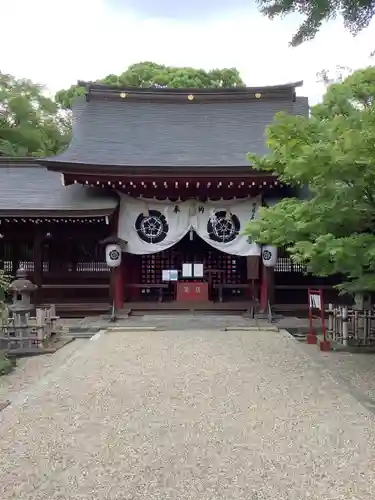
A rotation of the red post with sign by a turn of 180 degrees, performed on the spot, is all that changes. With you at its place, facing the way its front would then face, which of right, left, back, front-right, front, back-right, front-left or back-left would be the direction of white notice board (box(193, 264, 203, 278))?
left

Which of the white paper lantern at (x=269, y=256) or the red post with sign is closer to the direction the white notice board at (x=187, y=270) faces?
the red post with sign

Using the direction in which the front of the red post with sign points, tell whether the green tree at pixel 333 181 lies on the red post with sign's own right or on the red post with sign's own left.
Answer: on the red post with sign's own left

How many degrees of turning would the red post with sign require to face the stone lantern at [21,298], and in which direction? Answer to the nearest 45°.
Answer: approximately 45° to its right

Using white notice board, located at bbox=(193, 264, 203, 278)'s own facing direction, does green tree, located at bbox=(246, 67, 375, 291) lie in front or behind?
in front

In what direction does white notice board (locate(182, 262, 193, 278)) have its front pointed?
toward the camera

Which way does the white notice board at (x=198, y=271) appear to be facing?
toward the camera

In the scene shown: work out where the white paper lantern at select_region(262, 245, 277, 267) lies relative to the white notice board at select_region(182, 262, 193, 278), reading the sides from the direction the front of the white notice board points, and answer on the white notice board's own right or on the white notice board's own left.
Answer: on the white notice board's own left

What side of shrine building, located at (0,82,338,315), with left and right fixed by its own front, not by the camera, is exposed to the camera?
front

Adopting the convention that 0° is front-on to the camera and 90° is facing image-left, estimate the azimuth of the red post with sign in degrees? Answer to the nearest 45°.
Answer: approximately 45°

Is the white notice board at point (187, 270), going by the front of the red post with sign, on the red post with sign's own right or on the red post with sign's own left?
on the red post with sign's own right
